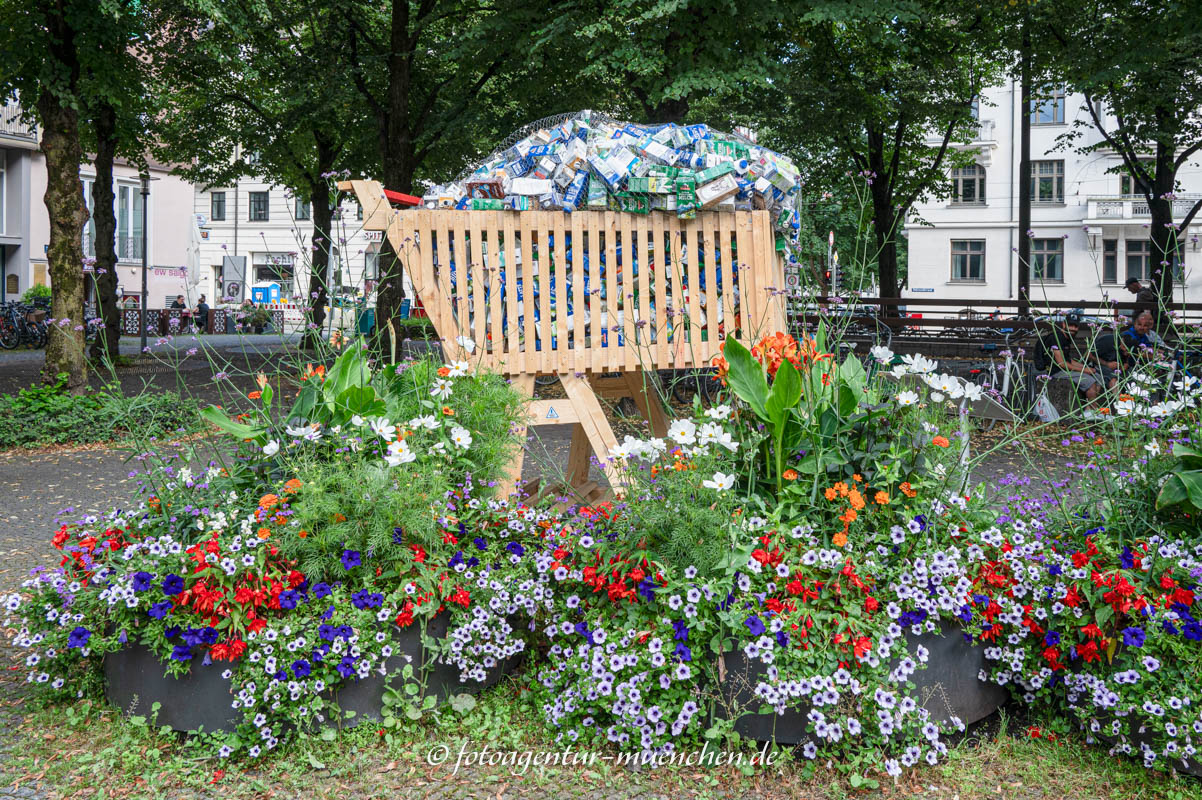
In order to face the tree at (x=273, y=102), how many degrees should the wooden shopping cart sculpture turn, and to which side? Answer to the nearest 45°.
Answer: approximately 90° to its left

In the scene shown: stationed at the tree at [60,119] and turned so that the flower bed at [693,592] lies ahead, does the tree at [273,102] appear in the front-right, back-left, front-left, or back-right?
back-left

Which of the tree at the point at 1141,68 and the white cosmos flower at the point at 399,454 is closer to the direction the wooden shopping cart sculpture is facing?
the tree

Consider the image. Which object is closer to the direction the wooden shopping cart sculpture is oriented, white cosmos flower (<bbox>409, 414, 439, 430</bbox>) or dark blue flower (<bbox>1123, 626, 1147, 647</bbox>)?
the dark blue flower

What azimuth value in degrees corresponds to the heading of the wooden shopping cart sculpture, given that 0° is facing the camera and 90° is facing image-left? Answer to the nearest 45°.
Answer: approximately 270°
